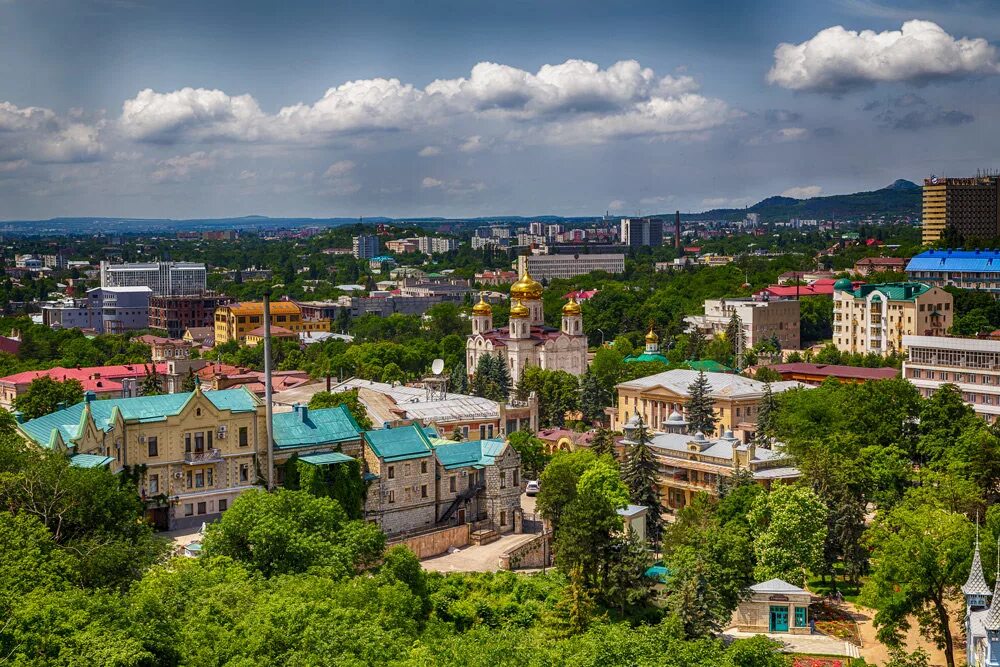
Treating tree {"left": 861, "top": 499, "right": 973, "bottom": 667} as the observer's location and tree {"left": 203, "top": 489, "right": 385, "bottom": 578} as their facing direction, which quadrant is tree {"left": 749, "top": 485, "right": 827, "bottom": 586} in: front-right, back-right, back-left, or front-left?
front-right

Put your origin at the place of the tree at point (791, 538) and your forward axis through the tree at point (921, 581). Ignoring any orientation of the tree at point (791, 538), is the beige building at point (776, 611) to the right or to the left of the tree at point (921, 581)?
right

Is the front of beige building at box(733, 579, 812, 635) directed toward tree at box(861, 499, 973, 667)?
no

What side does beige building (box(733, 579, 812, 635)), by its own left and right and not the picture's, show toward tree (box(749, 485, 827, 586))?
back

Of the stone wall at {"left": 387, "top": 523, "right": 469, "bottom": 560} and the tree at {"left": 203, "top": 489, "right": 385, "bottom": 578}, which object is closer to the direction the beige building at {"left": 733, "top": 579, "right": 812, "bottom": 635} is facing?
the tree

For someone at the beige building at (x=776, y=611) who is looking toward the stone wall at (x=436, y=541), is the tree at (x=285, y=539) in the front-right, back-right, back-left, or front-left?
front-left

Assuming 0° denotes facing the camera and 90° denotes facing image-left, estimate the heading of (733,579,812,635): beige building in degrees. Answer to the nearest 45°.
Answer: approximately 0°

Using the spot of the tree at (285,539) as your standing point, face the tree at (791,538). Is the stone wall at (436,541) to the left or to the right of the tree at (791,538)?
left

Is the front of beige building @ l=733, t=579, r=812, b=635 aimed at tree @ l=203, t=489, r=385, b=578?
no

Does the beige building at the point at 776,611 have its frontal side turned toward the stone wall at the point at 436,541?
no

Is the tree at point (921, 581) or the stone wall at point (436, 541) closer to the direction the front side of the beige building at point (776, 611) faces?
the tree

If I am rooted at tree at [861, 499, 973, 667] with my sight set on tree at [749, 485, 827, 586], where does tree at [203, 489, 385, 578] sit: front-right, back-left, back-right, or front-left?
front-left
